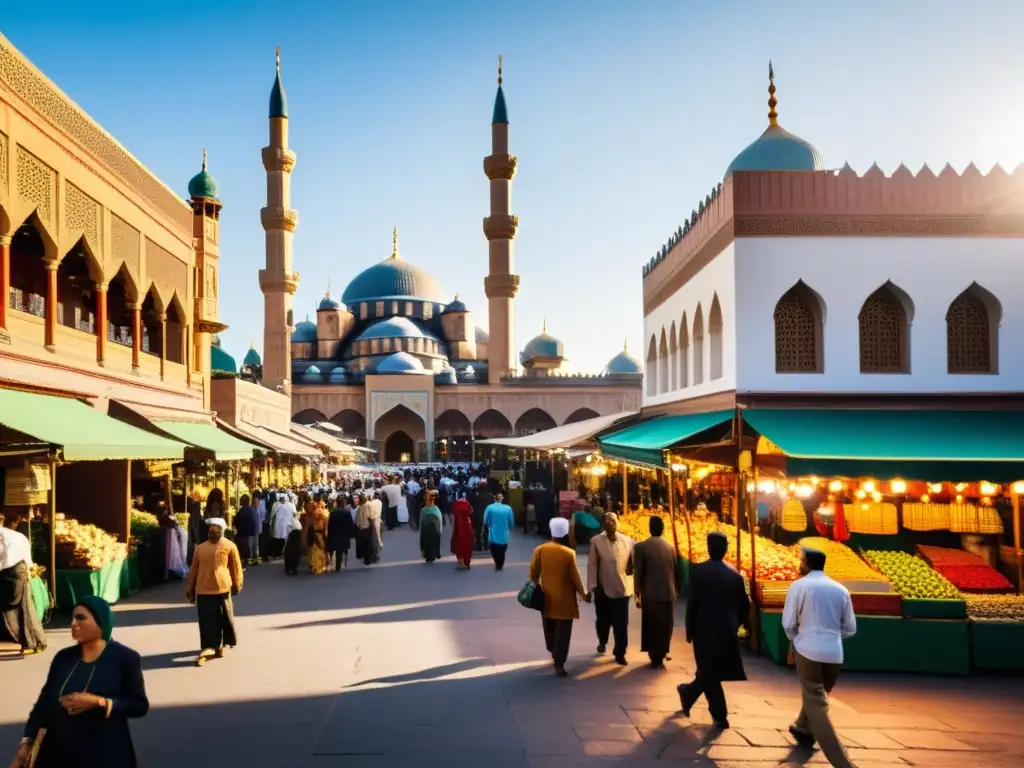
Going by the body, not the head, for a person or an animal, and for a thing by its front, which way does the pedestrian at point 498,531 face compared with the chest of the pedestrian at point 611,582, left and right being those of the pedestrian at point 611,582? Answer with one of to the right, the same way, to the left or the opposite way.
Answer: the opposite way

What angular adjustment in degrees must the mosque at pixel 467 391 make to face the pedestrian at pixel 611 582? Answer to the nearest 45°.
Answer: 0° — it already faces them

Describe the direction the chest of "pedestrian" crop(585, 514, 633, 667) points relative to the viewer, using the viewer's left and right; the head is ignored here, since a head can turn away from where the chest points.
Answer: facing the viewer

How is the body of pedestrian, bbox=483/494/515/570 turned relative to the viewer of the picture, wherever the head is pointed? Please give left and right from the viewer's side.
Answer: facing away from the viewer

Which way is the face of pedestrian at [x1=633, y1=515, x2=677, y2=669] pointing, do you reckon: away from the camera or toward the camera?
away from the camera

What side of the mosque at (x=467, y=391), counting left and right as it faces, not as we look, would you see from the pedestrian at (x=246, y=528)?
front

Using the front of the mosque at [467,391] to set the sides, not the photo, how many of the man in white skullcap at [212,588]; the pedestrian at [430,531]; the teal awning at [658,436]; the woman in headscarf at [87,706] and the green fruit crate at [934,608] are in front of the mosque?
5

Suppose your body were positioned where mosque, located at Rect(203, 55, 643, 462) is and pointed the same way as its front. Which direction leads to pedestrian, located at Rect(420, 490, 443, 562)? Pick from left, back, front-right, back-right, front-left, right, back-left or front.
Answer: front

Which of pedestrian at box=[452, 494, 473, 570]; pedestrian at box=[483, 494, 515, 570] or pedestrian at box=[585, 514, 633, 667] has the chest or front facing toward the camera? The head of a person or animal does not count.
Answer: pedestrian at box=[585, 514, 633, 667]

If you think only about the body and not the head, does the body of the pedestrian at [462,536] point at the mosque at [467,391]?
yes

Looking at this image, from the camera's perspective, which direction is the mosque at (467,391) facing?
toward the camera
